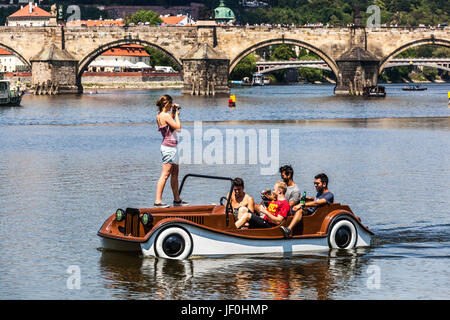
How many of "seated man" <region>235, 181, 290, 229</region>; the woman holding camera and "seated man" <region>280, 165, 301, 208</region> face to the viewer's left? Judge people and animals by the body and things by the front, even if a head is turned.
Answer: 2

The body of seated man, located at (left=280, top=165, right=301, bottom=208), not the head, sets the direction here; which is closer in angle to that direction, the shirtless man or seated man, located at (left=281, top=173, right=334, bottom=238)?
the shirtless man

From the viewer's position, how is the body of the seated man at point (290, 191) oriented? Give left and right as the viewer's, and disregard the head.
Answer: facing to the left of the viewer

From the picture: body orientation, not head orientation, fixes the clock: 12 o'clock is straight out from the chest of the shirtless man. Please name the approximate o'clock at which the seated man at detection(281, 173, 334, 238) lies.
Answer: The seated man is roughly at 7 o'clock from the shirtless man.

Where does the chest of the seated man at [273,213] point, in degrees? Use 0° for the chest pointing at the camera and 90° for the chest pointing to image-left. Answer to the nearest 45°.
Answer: approximately 90°

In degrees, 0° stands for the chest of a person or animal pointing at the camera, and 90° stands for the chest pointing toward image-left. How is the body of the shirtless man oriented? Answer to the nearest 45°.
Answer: approximately 45°
